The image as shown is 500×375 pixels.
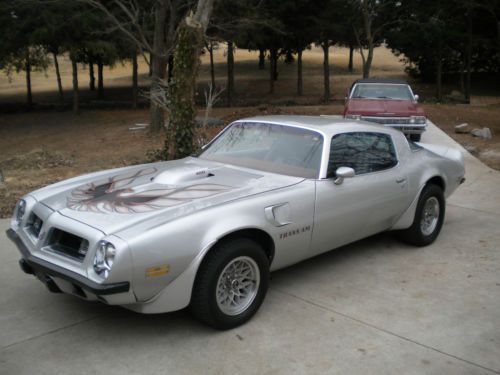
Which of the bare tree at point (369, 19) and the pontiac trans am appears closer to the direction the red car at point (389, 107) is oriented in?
the pontiac trans am

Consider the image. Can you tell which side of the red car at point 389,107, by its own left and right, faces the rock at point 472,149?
left

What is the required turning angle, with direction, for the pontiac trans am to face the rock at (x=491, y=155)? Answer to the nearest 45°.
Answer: approximately 180°

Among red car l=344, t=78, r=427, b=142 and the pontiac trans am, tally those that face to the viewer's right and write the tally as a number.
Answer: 0

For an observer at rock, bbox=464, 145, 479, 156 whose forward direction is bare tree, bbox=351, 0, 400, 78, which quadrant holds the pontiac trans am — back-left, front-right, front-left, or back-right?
back-left

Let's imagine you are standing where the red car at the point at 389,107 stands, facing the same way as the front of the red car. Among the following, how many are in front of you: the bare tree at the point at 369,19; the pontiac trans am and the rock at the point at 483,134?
1

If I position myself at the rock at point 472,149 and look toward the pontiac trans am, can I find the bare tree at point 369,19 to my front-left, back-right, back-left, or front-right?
back-right

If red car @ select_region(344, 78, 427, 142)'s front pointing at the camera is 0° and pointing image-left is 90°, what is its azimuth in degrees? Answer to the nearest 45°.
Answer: approximately 0°

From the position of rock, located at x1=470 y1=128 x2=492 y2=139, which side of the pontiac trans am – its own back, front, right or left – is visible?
back

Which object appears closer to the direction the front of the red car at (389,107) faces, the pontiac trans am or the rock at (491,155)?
the pontiac trans am

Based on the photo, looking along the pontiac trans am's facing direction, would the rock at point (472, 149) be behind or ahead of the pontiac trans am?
behind

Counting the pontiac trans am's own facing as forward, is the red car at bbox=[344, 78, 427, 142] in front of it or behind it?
behind

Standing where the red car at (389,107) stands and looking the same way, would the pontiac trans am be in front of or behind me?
in front
